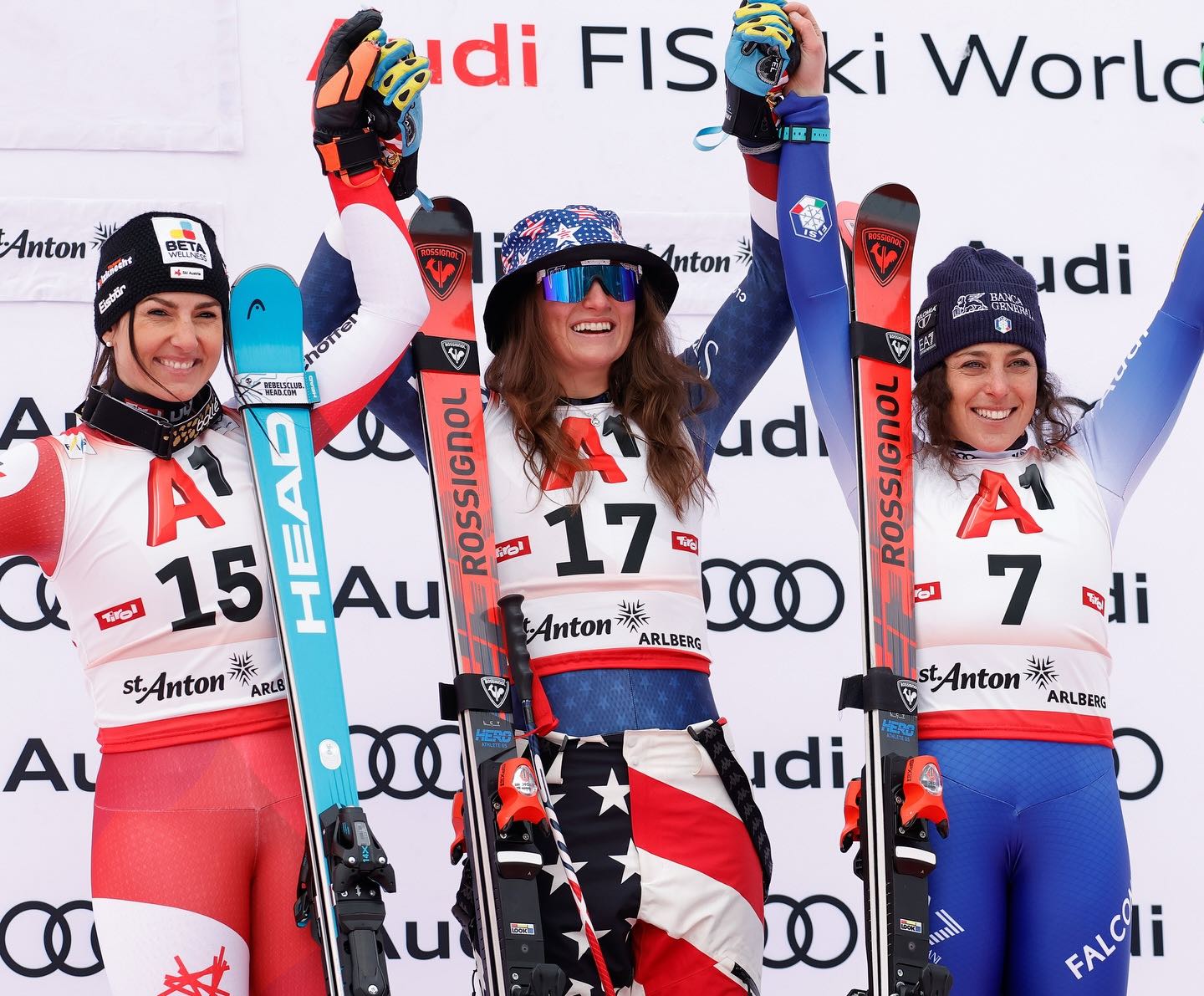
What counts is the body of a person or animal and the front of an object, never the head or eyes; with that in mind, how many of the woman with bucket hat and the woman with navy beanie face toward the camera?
2

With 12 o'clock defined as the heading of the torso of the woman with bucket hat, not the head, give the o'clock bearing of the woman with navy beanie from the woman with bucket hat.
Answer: The woman with navy beanie is roughly at 9 o'clock from the woman with bucket hat.

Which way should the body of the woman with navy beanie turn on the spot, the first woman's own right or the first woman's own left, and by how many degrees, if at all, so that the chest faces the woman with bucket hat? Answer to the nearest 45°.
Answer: approximately 90° to the first woman's own right

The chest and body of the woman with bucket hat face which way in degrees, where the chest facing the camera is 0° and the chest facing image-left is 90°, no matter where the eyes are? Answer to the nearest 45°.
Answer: approximately 0°

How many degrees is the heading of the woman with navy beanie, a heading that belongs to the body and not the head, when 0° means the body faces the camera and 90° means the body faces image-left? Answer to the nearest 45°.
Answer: approximately 0°
